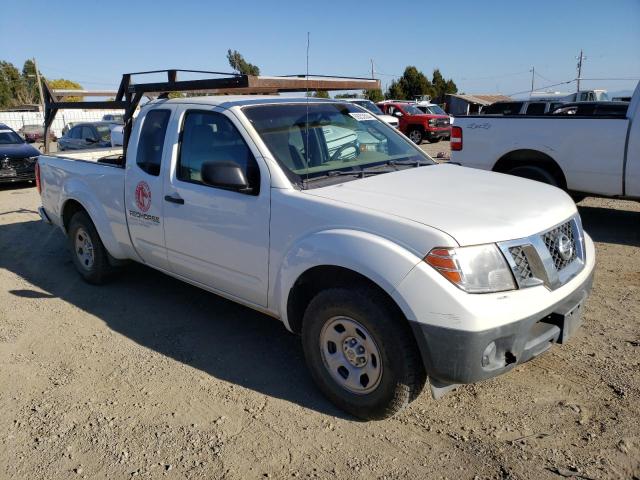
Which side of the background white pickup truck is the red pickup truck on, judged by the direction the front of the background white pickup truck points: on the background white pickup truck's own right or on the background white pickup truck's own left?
on the background white pickup truck's own left

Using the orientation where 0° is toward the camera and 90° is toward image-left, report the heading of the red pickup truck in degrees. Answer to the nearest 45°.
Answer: approximately 315°

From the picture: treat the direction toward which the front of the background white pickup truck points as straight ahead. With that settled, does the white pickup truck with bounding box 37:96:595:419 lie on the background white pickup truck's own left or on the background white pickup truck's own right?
on the background white pickup truck's own right

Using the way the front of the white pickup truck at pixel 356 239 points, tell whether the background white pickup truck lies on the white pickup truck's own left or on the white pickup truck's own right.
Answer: on the white pickup truck's own left

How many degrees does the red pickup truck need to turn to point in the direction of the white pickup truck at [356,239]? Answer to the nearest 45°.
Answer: approximately 45° to its right

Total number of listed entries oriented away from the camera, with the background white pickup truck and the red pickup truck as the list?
0

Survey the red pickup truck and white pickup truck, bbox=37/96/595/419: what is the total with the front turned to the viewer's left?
0

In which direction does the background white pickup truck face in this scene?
to the viewer's right
